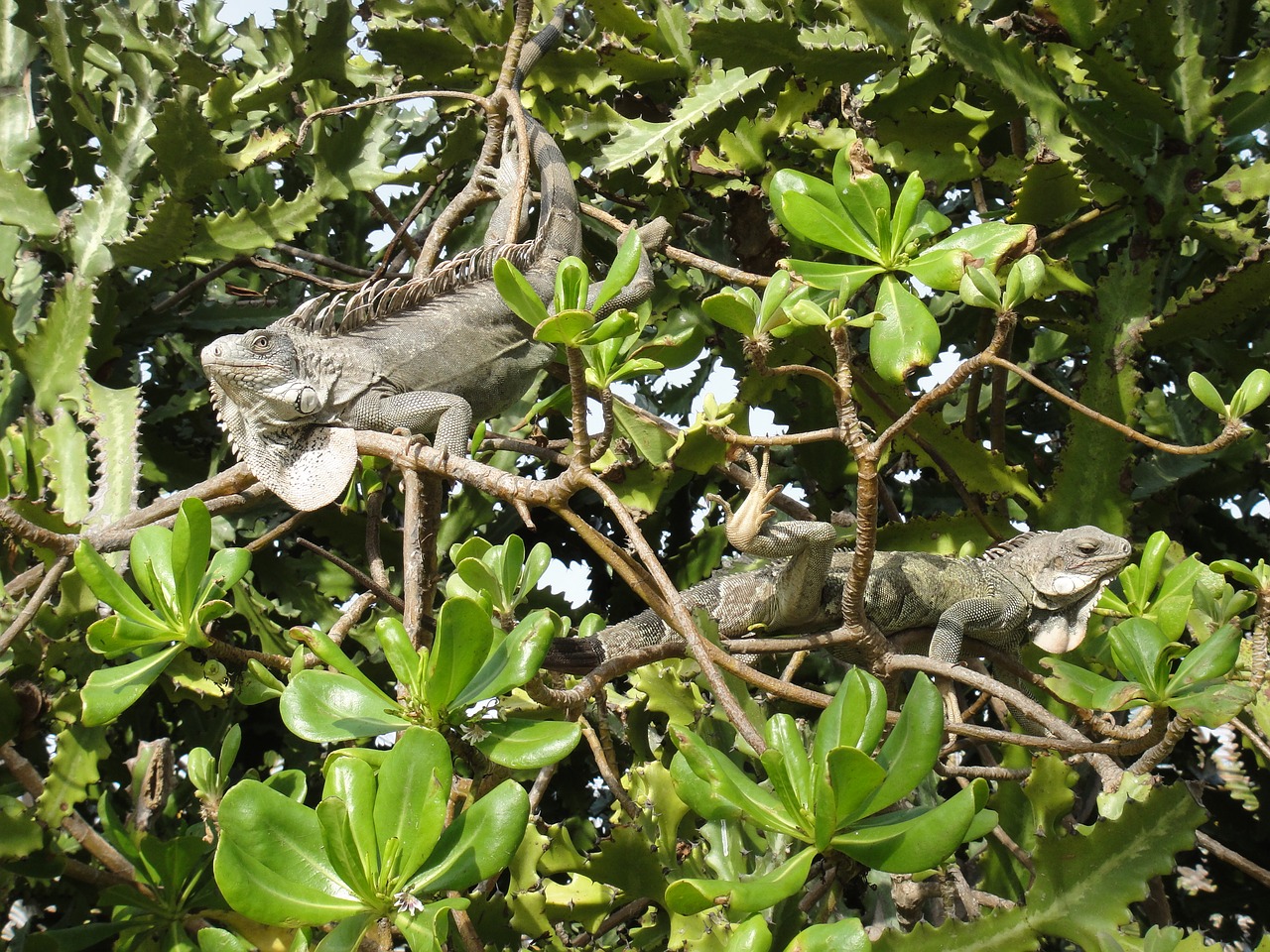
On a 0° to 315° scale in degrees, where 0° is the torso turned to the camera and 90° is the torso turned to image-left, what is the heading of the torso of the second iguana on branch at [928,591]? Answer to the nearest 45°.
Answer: approximately 270°

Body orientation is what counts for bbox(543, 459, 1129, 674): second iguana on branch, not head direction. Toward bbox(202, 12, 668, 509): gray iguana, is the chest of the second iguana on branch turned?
no
